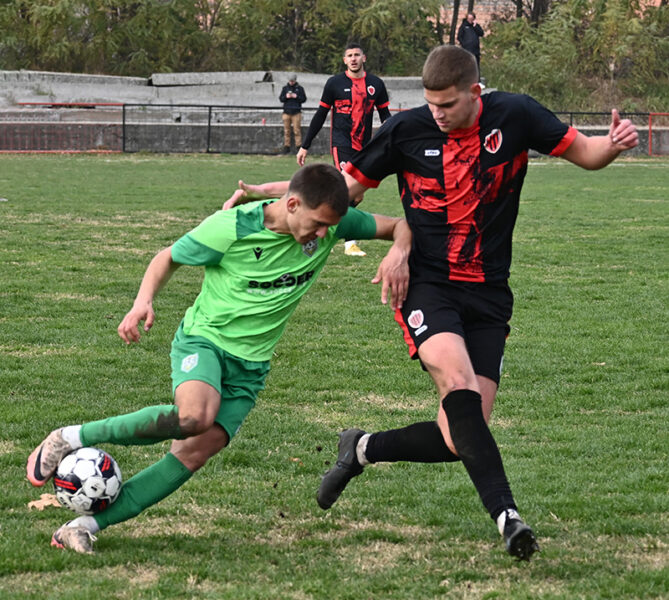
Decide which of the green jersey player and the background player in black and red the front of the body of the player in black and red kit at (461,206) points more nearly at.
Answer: the green jersey player

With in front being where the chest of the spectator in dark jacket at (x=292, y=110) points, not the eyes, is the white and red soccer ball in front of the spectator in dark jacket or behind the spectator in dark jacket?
in front

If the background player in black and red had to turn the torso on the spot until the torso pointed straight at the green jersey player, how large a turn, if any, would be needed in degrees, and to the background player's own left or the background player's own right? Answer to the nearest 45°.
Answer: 0° — they already face them

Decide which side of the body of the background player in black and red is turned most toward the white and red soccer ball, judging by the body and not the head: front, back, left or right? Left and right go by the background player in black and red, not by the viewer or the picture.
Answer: front

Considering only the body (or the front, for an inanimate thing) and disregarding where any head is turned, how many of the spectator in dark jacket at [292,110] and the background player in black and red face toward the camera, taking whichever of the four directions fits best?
2

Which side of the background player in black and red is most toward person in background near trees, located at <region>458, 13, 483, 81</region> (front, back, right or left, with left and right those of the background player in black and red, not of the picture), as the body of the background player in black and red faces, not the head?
back

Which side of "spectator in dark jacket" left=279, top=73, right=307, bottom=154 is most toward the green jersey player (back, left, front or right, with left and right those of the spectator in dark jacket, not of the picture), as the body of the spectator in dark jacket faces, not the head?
front
